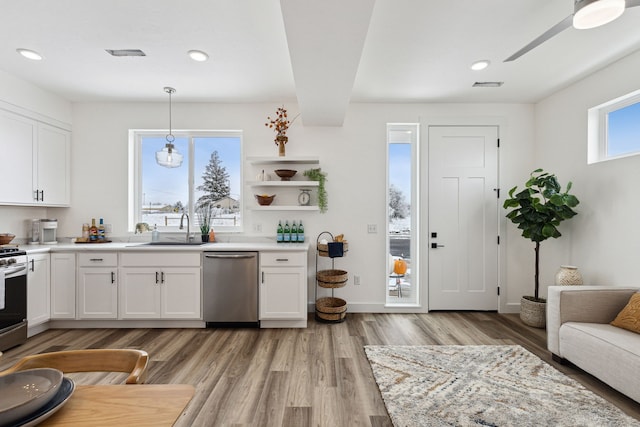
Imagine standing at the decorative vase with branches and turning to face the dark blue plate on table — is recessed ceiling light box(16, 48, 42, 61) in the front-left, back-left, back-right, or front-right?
front-right

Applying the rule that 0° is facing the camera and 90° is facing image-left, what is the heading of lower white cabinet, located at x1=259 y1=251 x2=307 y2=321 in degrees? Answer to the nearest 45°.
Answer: approximately 0°

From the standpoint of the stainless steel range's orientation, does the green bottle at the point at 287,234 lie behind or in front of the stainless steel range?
in front

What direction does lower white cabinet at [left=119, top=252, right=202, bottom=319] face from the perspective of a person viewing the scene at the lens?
facing the viewer

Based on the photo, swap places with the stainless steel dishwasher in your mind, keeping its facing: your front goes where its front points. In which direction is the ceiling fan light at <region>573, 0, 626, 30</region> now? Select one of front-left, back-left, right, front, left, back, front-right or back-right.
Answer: front-left

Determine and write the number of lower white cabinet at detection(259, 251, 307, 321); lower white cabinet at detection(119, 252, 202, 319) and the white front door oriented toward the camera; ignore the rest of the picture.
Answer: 3

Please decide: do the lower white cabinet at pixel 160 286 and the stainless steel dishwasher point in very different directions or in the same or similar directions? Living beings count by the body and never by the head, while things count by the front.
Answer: same or similar directions

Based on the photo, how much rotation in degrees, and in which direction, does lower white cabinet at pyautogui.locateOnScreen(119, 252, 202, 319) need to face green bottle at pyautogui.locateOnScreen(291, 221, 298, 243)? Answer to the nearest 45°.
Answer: approximately 90° to its left

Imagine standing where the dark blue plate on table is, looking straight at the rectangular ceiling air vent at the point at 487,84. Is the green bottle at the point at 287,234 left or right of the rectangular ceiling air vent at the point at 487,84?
left

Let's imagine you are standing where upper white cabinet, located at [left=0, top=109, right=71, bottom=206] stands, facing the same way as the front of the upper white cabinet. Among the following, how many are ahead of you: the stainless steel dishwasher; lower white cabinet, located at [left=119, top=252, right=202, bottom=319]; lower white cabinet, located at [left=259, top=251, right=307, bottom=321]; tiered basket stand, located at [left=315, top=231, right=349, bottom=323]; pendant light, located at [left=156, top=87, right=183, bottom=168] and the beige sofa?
6

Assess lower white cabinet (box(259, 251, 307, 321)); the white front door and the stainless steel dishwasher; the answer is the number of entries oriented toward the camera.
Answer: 3

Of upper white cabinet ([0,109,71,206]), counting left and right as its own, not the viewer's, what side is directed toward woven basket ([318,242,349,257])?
front

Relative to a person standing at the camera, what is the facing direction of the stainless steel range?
facing the viewer and to the right of the viewer

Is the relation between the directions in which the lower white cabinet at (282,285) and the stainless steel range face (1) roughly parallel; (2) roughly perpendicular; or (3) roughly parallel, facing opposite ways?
roughly perpendicular
